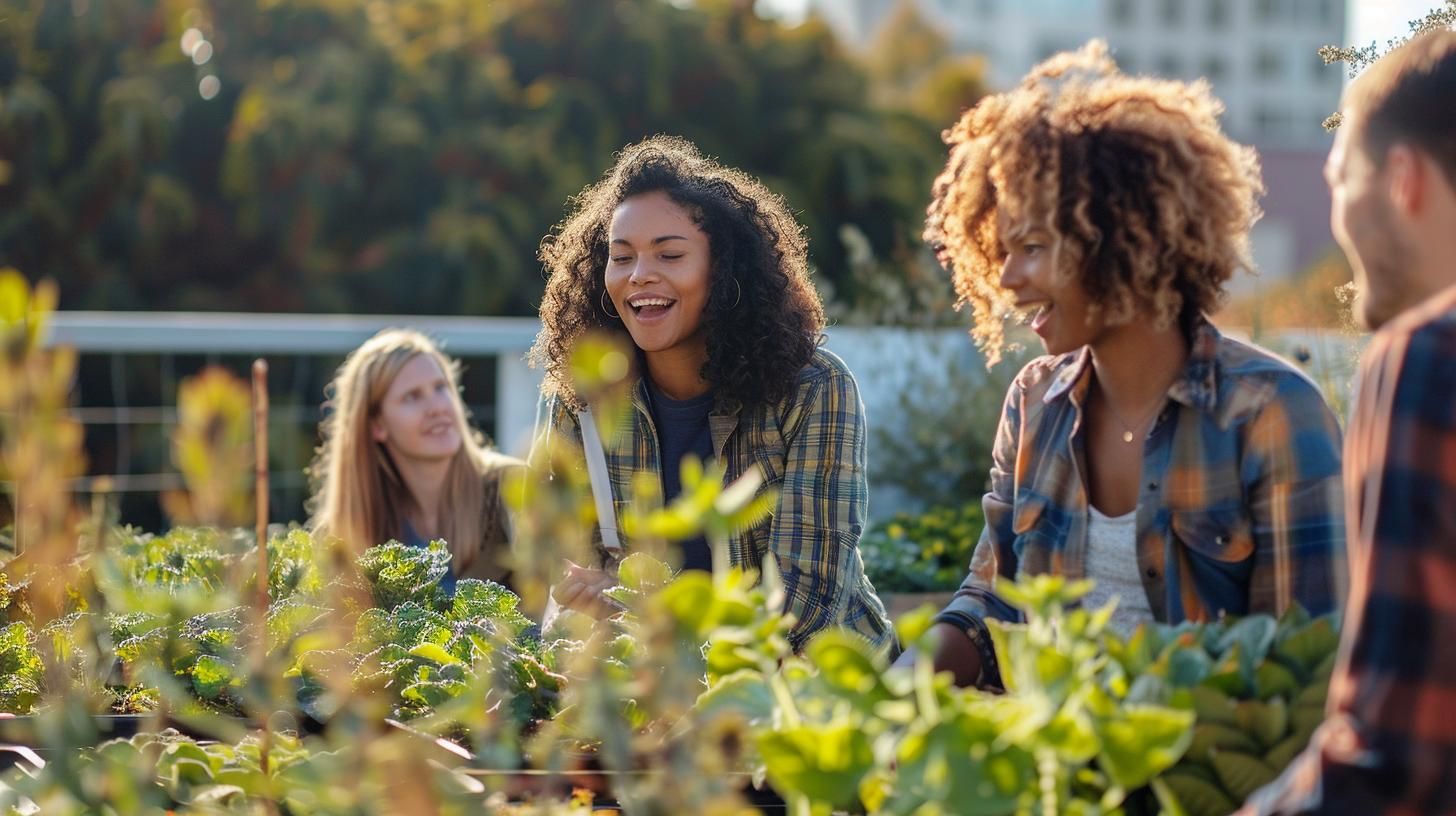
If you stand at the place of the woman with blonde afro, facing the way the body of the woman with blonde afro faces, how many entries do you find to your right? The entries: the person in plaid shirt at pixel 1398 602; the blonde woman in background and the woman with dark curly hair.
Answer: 2

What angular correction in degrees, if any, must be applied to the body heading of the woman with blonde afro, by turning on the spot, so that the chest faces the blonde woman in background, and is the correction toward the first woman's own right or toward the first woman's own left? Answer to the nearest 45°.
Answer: approximately 90° to the first woman's own right

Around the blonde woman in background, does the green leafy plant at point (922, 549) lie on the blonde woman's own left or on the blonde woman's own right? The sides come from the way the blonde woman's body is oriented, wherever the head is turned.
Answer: on the blonde woman's own left

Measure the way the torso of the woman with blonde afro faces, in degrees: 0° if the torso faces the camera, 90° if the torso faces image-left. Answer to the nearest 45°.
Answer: approximately 45°

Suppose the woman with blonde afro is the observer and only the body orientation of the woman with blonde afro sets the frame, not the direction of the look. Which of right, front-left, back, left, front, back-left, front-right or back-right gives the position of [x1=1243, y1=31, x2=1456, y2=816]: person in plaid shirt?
front-left

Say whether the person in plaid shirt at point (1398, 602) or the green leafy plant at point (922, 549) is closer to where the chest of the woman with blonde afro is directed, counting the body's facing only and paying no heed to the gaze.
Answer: the person in plaid shirt

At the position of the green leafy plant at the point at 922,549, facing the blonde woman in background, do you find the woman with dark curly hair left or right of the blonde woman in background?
left

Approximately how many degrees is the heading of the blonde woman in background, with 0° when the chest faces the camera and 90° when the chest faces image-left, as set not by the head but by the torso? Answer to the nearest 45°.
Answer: approximately 315°
